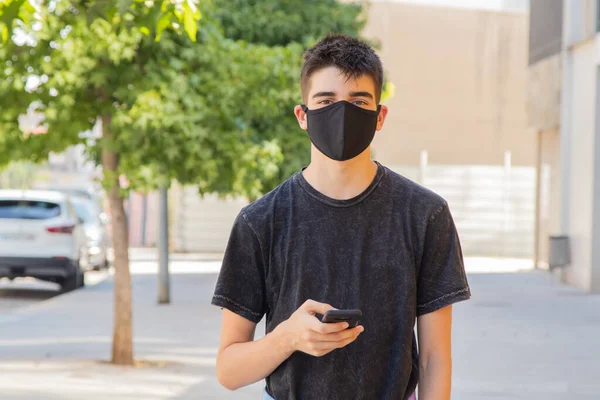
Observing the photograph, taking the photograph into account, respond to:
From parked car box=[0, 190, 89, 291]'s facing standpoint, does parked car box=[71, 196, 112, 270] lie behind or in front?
in front

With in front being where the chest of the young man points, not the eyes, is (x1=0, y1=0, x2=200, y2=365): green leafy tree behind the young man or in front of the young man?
behind

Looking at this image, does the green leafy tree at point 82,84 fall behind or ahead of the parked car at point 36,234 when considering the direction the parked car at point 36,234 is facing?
behind

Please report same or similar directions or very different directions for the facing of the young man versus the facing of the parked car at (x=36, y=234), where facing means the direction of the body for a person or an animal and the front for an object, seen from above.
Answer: very different directions

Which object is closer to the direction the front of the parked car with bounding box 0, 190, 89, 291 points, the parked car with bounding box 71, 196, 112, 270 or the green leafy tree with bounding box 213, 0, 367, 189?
the parked car

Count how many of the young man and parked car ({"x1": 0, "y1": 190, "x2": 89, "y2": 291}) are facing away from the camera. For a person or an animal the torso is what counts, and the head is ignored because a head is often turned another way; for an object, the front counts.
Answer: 1

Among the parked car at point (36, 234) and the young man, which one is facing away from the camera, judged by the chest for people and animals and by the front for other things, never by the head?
the parked car

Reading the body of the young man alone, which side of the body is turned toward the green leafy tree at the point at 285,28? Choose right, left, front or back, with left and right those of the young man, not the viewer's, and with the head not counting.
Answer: back

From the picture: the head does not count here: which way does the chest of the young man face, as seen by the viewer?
toward the camera

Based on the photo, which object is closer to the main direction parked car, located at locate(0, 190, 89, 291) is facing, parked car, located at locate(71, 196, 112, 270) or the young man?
the parked car

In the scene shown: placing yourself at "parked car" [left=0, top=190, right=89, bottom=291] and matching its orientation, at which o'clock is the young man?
The young man is roughly at 6 o'clock from the parked car.

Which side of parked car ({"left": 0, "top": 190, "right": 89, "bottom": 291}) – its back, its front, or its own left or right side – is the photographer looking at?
back

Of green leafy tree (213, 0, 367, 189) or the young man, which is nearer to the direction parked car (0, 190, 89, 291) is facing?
the green leafy tree
